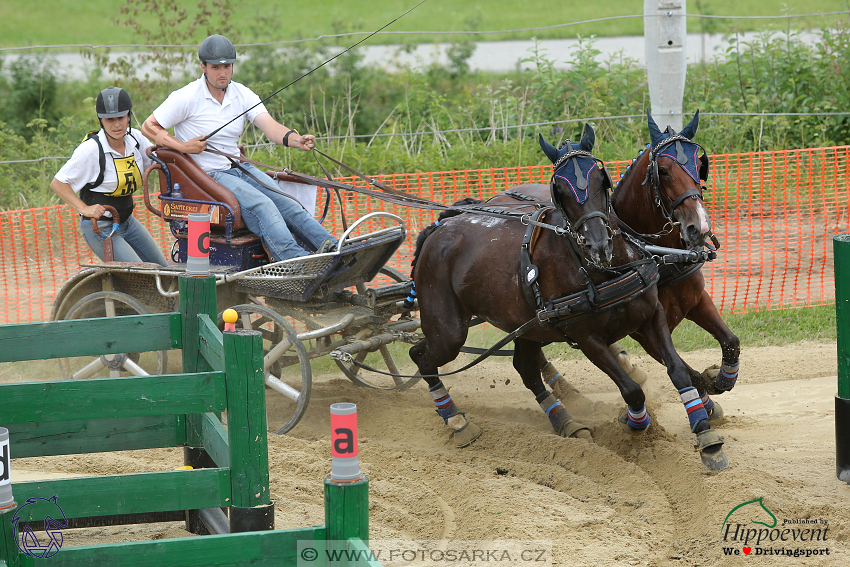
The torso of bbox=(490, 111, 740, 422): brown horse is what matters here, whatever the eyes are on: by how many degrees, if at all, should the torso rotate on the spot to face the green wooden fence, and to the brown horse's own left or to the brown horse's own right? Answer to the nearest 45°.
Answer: approximately 90° to the brown horse's own right

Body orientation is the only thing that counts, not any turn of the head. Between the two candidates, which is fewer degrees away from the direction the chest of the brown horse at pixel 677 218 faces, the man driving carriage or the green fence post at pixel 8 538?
the green fence post

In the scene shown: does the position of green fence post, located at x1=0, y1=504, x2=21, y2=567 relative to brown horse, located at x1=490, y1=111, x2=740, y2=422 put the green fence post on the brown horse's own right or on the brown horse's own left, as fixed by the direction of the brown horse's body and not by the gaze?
on the brown horse's own right

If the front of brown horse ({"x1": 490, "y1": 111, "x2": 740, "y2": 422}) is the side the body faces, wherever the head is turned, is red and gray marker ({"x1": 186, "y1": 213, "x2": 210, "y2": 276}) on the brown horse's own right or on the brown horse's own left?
on the brown horse's own right

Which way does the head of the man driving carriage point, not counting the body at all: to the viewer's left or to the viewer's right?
to the viewer's right

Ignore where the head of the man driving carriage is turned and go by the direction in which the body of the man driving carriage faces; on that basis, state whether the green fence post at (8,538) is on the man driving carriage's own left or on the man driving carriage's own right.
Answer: on the man driving carriage's own right

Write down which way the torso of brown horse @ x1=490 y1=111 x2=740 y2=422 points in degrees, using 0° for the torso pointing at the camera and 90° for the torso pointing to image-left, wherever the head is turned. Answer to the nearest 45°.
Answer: approximately 315°

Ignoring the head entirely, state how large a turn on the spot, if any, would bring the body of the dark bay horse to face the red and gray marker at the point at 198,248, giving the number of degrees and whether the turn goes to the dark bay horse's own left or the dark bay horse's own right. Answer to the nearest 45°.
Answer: approximately 90° to the dark bay horse's own right

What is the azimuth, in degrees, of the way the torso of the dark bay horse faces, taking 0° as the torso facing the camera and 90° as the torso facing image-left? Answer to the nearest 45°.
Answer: approximately 315°

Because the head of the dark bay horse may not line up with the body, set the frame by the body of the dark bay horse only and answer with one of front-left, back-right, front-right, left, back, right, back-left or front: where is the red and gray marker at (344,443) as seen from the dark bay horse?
front-right

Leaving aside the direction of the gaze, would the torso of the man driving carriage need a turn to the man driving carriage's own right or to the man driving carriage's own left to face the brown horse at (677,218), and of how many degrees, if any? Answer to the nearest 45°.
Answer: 0° — they already face it
